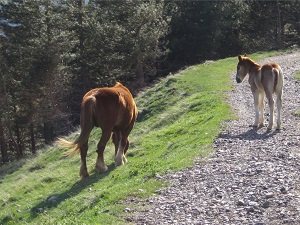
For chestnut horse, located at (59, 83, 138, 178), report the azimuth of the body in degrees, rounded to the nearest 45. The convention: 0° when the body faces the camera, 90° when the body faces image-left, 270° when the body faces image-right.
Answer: approximately 225°

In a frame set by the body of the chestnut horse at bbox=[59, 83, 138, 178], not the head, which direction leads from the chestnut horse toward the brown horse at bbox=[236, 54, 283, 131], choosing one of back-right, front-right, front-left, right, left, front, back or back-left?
front-right
